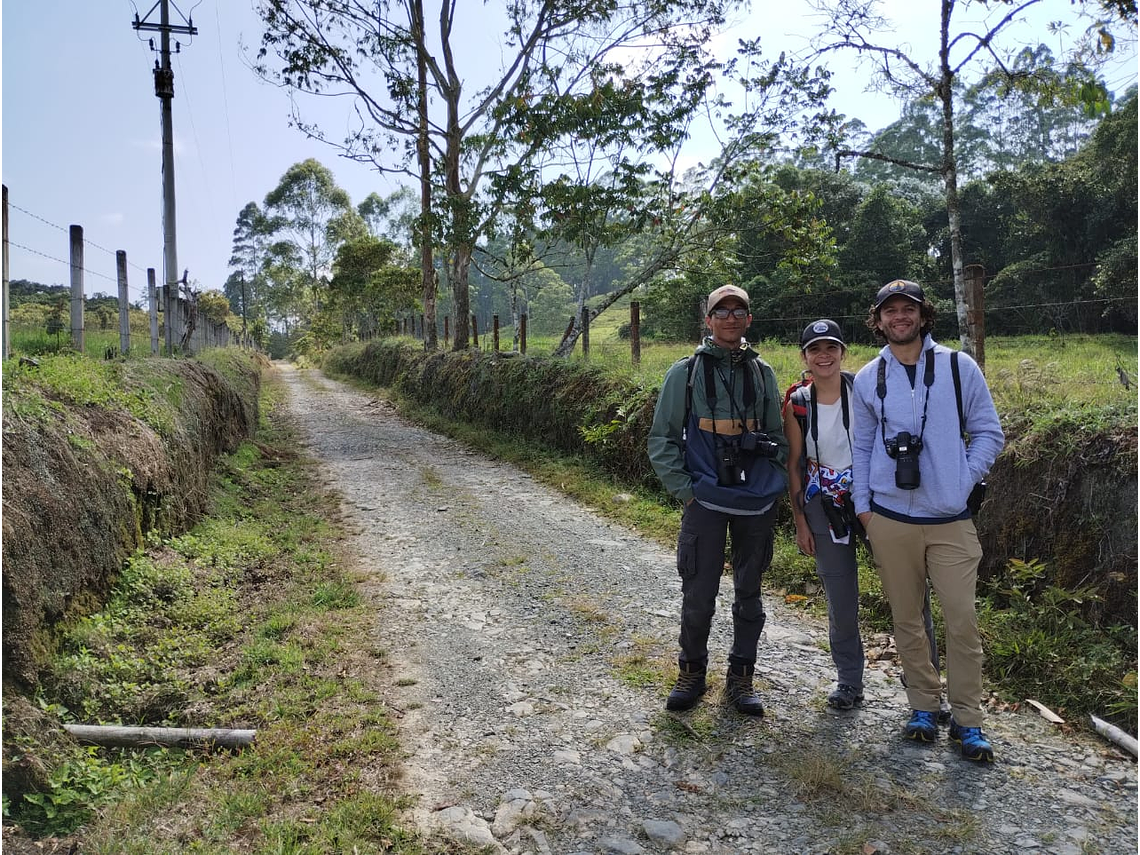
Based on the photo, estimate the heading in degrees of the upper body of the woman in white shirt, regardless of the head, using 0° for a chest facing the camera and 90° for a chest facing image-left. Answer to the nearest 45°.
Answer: approximately 0°

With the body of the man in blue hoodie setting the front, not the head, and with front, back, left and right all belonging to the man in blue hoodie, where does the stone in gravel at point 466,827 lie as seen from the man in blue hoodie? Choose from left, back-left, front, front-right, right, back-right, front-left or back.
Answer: front-right

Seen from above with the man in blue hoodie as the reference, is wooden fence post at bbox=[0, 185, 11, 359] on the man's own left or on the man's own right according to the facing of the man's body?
on the man's own right

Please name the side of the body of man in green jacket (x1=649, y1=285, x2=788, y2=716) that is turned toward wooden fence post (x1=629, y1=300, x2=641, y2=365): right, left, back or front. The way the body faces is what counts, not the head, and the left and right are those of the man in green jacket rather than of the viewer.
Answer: back

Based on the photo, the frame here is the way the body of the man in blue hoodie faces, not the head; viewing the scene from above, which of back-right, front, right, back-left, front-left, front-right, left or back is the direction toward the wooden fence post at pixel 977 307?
back
